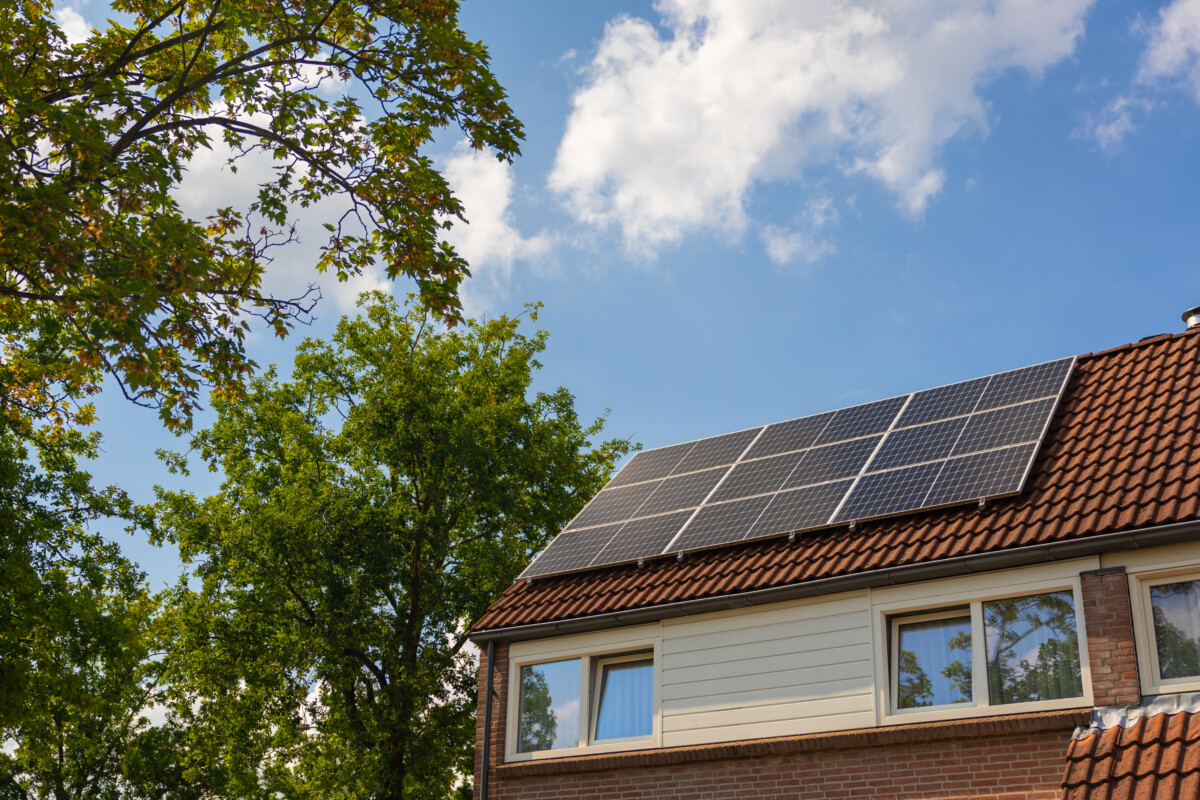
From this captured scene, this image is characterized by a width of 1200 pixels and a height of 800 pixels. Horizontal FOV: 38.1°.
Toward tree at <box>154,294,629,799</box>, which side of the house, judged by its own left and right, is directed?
right

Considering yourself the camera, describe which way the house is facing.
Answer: facing the viewer and to the left of the viewer
